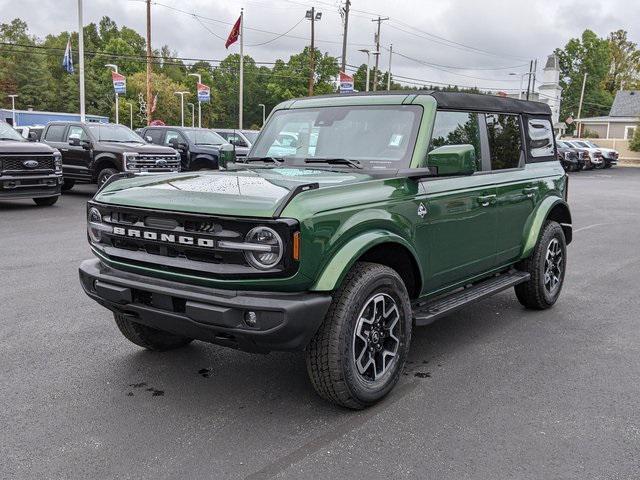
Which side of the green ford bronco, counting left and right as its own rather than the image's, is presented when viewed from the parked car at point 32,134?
right

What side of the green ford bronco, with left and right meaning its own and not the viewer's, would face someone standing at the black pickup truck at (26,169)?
right

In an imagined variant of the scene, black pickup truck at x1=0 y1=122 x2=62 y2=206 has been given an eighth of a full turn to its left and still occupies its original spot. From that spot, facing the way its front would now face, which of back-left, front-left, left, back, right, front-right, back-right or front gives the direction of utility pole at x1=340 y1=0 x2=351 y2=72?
front-left

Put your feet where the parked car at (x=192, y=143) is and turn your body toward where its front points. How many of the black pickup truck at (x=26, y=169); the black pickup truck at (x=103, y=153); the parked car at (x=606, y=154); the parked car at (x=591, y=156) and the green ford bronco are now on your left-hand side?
2

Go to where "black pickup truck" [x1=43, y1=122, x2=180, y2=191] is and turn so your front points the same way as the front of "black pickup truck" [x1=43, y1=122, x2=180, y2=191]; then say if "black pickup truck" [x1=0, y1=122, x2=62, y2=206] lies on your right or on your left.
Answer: on your right

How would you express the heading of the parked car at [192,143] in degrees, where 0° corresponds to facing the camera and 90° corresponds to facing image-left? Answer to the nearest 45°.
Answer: approximately 315°

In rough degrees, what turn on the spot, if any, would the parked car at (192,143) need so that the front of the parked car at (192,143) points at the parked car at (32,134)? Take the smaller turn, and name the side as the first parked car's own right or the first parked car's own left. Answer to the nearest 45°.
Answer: approximately 135° to the first parked car's own right

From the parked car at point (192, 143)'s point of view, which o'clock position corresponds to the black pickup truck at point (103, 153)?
The black pickup truck is roughly at 3 o'clock from the parked car.

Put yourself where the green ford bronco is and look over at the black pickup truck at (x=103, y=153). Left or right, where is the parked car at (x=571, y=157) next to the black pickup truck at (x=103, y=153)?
right

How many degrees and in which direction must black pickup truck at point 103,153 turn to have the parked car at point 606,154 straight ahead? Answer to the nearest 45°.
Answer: approximately 90° to its left

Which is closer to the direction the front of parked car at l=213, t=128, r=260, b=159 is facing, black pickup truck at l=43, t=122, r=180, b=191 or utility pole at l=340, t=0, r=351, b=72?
the black pickup truck
